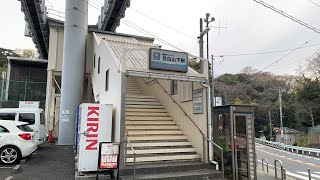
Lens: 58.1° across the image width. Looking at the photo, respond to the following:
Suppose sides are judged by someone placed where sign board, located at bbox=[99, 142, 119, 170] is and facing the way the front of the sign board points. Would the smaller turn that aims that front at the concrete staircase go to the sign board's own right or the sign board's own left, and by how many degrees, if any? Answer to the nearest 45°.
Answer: approximately 135° to the sign board's own left

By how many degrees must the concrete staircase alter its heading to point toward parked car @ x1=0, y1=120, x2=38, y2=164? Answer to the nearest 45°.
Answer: approximately 90° to its right

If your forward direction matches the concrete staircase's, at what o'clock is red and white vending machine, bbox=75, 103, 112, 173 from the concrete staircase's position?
The red and white vending machine is roughly at 2 o'clock from the concrete staircase.

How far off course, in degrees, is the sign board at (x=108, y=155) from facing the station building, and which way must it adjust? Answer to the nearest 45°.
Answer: approximately 135° to its left

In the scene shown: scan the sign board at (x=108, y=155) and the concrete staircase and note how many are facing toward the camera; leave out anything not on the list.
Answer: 2

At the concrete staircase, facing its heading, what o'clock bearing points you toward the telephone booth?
The telephone booth is roughly at 9 o'clock from the concrete staircase.

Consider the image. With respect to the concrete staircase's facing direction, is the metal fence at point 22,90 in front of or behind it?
behind

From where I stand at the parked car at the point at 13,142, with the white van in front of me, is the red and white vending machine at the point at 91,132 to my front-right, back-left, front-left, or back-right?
back-right
